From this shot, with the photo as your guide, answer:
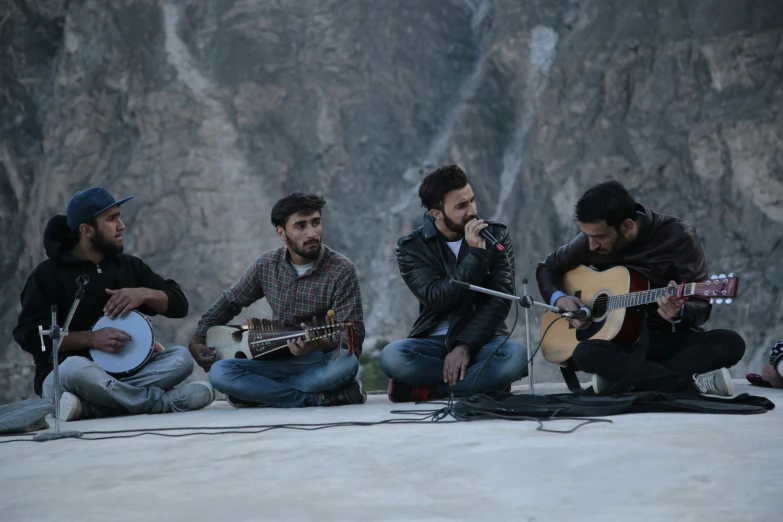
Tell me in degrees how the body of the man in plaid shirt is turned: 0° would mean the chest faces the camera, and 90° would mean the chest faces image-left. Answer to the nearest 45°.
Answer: approximately 0°

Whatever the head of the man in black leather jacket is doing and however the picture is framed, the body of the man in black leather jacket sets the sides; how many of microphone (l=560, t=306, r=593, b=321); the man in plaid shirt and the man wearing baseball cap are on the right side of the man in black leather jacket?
2

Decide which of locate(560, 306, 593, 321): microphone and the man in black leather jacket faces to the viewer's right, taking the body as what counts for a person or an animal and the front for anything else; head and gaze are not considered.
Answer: the microphone

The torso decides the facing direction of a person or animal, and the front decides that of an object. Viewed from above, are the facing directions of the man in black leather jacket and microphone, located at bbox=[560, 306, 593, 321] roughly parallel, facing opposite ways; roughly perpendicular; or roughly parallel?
roughly perpendicular

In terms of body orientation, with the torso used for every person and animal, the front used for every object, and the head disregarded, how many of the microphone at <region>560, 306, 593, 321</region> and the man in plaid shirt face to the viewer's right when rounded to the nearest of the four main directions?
1

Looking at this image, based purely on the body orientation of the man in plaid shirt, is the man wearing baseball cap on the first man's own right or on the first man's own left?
on the first man's own right

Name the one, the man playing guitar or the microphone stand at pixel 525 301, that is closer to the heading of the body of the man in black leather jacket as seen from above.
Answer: the microphone stand

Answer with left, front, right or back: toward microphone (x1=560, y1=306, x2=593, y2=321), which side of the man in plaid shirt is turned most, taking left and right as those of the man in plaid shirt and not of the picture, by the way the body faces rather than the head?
left

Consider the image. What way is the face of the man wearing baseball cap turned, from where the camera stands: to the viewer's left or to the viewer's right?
to the viewer's right

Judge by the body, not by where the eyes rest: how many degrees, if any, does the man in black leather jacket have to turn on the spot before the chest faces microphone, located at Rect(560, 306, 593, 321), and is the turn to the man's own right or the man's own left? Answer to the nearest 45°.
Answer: approximately 90° to the man's own left

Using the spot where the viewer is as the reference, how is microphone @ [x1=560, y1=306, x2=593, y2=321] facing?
facing to the right of the viewer

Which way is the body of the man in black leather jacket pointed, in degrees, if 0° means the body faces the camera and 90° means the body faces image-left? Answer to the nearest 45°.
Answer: approximately 0°
